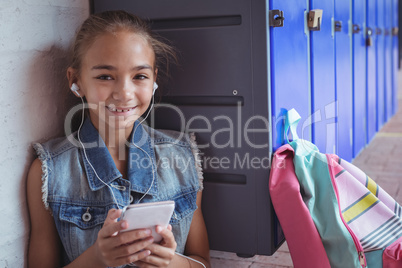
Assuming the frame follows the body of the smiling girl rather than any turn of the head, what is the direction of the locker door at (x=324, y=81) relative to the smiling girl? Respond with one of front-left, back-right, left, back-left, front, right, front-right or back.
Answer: back-left

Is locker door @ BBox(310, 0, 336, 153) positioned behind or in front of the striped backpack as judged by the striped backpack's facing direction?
behind

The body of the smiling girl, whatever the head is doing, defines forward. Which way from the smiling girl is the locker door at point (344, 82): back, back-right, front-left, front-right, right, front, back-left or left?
back-left

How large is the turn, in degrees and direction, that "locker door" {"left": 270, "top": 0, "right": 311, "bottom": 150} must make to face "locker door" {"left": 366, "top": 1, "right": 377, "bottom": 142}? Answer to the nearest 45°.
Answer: approximately 135° to its left

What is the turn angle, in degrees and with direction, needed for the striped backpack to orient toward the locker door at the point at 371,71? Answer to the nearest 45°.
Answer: approximately 135° to its left

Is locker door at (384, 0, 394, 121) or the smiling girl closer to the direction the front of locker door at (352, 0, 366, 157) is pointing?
the smiling girl
